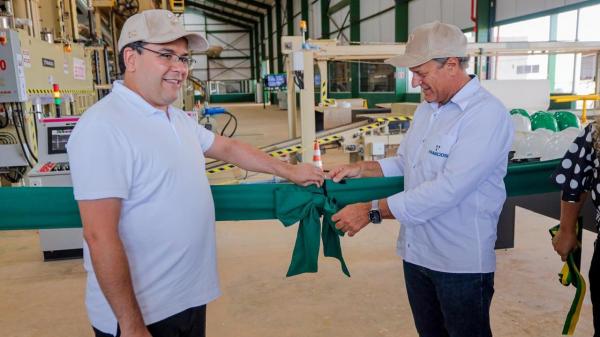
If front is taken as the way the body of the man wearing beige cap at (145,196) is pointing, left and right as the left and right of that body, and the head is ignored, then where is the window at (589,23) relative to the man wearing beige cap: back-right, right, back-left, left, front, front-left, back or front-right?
left

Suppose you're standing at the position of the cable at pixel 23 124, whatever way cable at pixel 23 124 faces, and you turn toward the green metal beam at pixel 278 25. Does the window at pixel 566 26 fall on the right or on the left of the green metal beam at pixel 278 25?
right

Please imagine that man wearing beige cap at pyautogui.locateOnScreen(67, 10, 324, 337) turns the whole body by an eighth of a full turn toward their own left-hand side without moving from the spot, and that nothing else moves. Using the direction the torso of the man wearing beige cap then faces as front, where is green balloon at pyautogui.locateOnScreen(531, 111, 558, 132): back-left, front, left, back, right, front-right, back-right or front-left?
front-left

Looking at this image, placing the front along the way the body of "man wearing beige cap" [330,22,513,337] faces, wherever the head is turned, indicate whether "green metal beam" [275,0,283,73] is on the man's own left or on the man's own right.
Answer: on the man's own right

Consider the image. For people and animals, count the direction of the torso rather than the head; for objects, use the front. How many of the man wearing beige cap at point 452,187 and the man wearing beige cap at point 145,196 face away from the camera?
0

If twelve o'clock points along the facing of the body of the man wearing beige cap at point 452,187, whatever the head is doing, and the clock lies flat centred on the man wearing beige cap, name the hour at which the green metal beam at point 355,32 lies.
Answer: The green metal beam is roughly at 4 o'clock from the man wearing beige cap.

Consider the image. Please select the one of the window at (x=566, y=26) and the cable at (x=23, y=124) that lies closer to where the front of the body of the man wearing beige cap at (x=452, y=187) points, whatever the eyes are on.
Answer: the cable

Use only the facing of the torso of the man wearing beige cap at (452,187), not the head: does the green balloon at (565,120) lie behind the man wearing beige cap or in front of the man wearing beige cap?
behind

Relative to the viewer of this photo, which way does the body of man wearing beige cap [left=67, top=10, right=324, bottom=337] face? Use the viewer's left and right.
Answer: facing the viewer and to the right of the viewer

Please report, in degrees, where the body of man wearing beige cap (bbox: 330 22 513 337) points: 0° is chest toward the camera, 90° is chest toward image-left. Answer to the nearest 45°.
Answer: approximately 45°

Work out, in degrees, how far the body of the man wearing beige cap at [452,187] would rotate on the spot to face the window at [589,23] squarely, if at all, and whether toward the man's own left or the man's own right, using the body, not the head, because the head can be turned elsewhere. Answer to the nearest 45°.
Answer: approximately 135° to the man's own right
